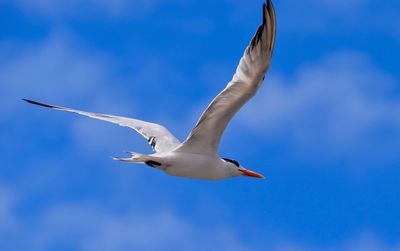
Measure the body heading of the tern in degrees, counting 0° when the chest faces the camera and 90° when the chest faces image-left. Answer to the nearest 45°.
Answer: approximately 270°
